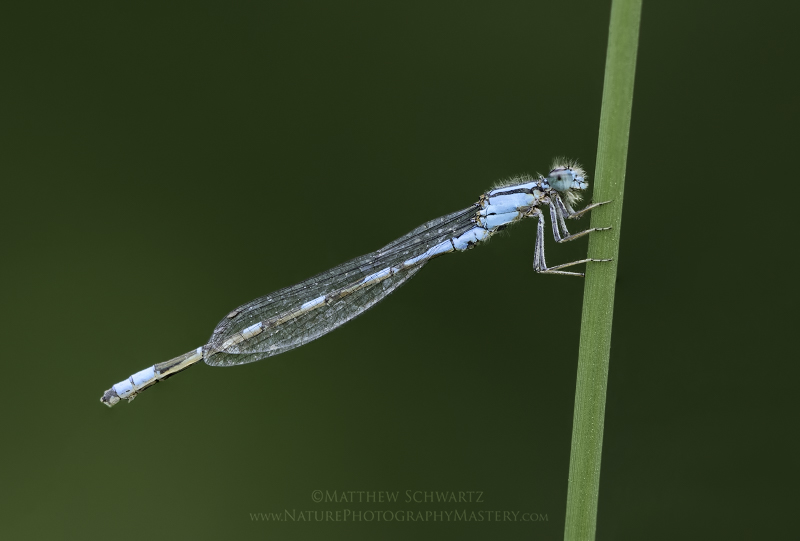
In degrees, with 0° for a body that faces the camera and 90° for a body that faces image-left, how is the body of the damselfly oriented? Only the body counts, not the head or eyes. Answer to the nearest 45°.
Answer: approximately 270°
